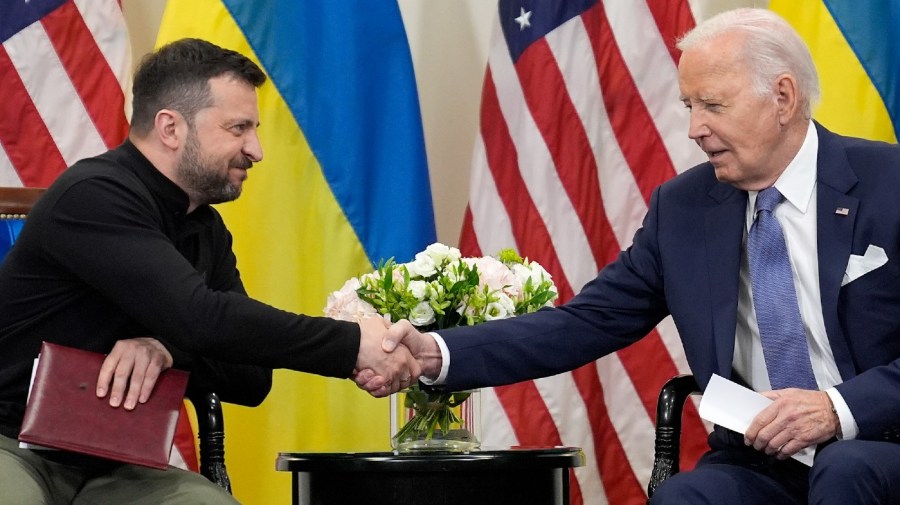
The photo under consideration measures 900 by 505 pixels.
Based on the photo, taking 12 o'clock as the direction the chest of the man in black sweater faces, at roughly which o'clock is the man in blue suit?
The man in blue suit is roughly at 11 o'clock from the man in black sweater.

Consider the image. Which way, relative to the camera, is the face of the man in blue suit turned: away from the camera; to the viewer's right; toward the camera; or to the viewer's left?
to the viewer's left

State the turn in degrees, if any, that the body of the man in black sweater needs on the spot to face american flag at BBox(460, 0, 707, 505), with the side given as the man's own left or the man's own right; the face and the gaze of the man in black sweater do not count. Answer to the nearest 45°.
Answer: approximately 90° to the man's own left

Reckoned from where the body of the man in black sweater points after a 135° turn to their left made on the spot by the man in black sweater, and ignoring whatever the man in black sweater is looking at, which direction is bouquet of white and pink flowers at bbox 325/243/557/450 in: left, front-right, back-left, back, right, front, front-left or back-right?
right

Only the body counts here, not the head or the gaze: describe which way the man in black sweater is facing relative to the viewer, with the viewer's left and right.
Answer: facing the viewer and to the right of the viewer

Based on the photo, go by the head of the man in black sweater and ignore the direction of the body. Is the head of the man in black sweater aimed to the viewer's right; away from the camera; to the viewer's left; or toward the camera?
to the viewer's right

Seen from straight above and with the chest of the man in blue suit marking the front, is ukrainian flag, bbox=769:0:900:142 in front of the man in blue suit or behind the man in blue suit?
behind

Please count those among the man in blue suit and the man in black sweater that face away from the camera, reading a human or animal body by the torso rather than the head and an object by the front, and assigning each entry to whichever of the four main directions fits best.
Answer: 0

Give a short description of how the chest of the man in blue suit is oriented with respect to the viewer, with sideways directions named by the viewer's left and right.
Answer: facing the viewer and to the left of the viewer

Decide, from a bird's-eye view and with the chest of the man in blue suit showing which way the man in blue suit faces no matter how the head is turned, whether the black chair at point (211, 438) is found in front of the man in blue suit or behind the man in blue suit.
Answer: in front

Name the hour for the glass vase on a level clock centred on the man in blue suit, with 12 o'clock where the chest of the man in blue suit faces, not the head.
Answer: The glass vase is roughly at 2 o'clock from the man in blue suit.
